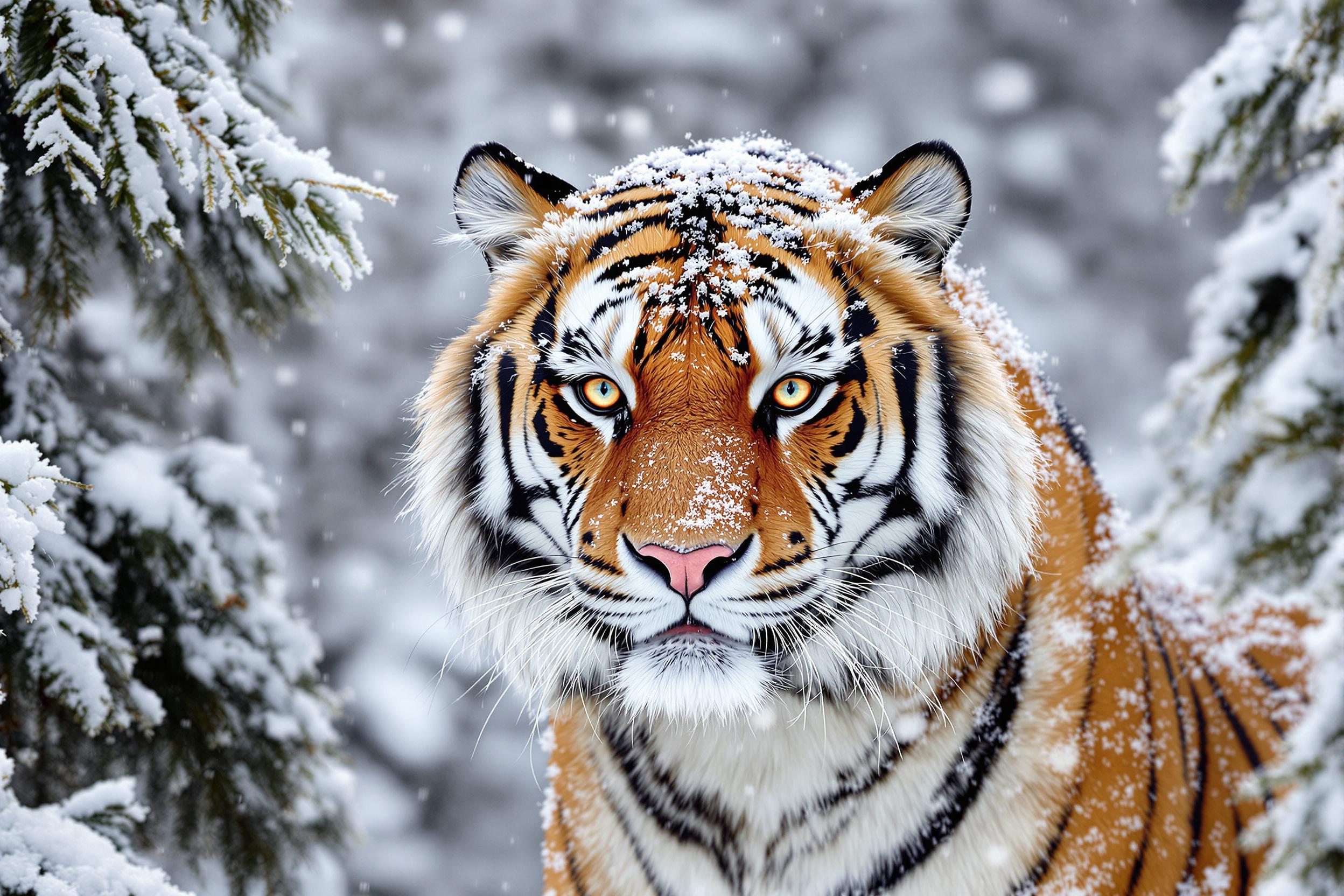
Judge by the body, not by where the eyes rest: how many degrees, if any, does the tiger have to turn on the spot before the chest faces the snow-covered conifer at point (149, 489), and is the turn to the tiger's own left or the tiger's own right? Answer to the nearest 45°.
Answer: approximately 45° to the tiger's own right

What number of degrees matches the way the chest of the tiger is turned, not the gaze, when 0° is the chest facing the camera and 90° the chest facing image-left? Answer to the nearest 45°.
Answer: approximately 45°

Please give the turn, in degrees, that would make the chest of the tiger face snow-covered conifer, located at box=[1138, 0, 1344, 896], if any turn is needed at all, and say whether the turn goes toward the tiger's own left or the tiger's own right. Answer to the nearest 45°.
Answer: approximately 135° to the tiger's own left
